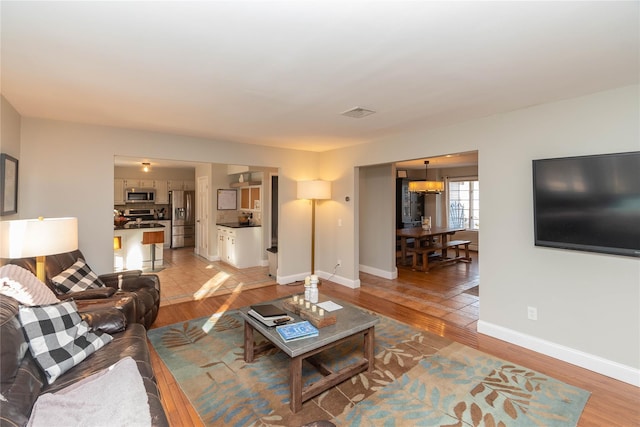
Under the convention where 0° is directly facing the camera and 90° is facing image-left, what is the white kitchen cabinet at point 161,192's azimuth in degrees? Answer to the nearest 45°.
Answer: approximately 0°

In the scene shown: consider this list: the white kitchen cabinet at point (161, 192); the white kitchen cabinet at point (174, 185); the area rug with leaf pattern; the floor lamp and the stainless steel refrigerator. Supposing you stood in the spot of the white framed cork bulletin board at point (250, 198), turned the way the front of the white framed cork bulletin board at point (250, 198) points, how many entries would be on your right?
3

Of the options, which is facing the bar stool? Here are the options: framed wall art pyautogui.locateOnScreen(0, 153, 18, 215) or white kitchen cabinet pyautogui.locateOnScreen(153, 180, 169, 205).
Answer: the white kitchen cabinet

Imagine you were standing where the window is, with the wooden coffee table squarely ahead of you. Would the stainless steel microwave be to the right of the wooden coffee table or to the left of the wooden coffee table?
right

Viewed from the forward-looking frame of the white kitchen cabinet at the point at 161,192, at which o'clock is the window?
The window is roughly at 10 o'clock from the white kitchen cabinet.

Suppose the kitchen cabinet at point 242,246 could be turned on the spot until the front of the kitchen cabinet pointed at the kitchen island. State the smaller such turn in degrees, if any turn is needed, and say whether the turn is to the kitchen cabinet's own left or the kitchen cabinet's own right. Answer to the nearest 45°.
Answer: approximately 45° to the kitchen cabinet's own right

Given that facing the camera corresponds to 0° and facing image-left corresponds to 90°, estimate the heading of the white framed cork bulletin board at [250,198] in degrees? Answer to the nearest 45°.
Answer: approximately 45°

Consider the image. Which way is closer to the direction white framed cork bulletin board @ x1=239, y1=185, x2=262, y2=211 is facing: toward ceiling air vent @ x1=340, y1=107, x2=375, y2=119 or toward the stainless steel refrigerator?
the ceiling air vent

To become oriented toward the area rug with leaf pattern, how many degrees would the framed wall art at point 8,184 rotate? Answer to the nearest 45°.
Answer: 0° — it already faces it

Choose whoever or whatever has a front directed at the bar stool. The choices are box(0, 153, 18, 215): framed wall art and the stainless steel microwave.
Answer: the stainless steel microwave

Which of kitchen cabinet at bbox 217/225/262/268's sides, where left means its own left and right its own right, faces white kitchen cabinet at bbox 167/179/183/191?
right

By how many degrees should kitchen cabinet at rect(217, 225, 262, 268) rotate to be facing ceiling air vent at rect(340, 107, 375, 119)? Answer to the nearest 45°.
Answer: approximately 45° to its left

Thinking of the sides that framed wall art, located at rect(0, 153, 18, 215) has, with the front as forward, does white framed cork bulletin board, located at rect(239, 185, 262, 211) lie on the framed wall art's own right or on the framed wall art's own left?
on the framed wall art's own left

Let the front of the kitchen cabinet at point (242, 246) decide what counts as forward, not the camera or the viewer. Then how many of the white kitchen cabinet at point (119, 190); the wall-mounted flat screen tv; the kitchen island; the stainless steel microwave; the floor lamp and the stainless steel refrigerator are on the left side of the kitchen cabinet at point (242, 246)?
2

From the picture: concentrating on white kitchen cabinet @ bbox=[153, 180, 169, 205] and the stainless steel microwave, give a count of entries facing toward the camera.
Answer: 2
